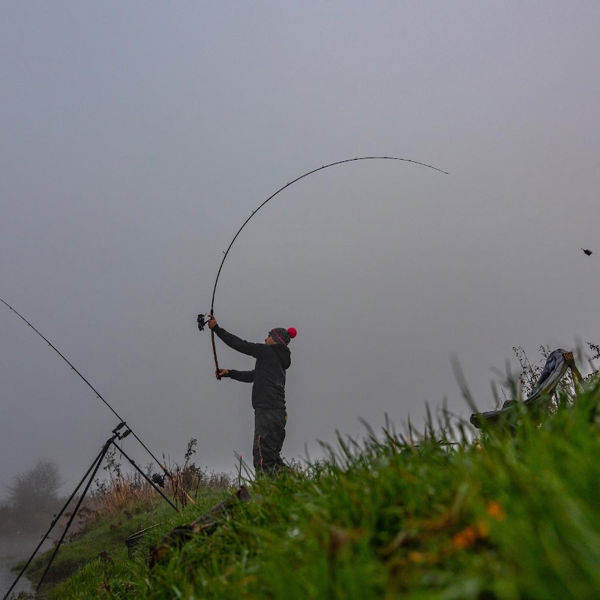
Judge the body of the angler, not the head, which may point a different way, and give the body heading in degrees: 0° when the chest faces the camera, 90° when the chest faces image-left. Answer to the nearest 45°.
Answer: approximately 90°
